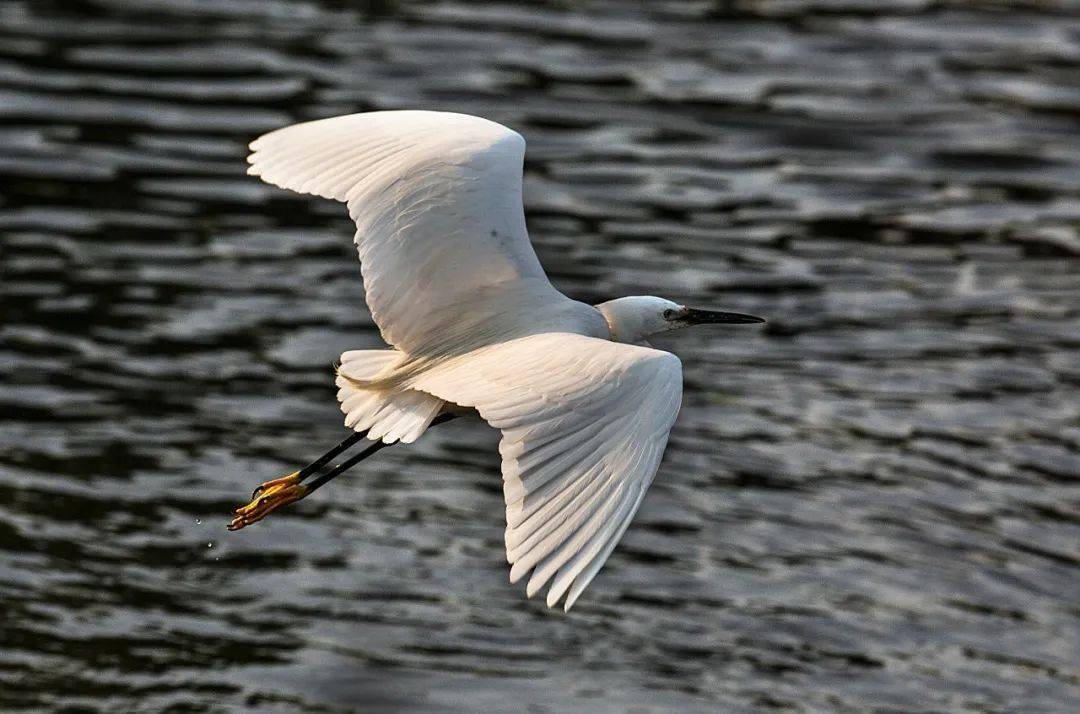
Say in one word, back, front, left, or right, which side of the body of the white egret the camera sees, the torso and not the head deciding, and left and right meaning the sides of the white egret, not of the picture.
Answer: right
